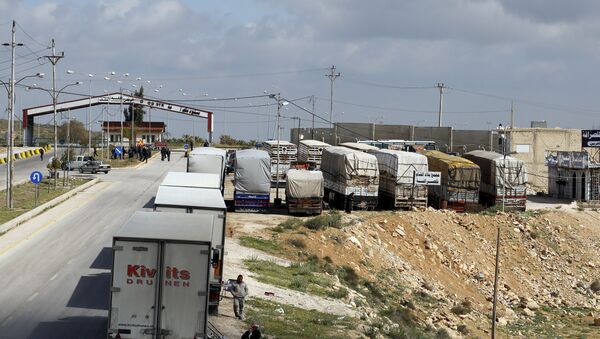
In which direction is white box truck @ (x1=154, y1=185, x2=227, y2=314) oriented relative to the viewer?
away from the camera

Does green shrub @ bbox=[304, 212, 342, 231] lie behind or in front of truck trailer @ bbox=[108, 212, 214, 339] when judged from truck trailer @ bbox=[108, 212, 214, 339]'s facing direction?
in front

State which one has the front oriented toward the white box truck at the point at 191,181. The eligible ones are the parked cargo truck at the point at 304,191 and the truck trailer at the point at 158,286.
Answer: the truck trailer

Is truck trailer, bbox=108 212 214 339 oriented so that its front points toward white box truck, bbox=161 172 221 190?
yes

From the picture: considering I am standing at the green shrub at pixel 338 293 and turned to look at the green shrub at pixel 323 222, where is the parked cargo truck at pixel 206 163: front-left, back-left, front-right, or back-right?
front-left

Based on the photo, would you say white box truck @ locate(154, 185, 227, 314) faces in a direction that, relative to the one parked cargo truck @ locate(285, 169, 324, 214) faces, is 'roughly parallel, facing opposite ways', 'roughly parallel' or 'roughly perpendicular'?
roughly parallel

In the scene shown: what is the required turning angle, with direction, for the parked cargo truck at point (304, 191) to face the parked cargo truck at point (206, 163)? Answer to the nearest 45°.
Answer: approximately 90° to its left

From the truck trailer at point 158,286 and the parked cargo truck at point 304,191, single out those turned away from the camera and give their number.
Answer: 2

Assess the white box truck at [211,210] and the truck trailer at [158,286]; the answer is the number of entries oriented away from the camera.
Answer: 2

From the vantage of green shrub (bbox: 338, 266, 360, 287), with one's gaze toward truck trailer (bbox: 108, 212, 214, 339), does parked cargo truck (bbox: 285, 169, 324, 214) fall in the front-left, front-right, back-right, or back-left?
back-right

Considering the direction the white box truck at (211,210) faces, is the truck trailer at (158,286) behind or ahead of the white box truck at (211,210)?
behind

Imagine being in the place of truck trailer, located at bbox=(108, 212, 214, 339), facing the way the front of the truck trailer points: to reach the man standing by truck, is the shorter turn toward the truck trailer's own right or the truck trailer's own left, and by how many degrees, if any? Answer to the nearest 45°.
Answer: approximately 45° to the truck trailer's own right

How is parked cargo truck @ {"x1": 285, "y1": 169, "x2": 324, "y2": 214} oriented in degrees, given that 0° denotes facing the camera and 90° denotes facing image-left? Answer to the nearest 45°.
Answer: approximately 180°

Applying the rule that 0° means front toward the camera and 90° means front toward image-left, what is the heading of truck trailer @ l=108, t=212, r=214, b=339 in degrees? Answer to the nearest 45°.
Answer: approximately 180°

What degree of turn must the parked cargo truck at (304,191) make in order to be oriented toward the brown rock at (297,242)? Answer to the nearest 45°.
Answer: approximately 180°
